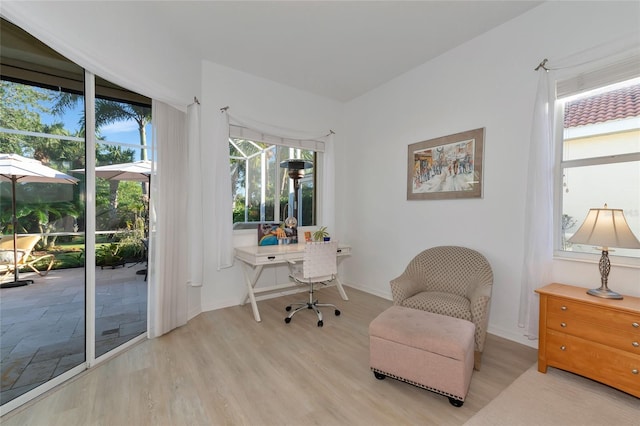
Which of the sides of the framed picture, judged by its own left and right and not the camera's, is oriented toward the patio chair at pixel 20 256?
front

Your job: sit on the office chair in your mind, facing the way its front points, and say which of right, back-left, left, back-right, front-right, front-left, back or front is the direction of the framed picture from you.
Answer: back-right

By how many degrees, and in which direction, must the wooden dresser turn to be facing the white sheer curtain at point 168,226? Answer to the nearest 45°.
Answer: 0° — it already faces it

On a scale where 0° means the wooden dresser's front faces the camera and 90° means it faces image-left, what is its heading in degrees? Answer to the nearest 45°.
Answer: approximately 45°

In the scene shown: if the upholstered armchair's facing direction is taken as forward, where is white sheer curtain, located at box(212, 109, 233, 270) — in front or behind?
in front

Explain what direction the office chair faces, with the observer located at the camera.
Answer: facing away from the viewer and to the left of the viewer

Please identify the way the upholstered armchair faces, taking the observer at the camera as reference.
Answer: facing the viewer and to the left of the viewer

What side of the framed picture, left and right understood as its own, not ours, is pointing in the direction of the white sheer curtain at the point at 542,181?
left

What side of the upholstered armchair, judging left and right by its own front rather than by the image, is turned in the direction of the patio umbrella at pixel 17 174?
right

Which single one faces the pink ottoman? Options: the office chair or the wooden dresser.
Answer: the wooden dresser

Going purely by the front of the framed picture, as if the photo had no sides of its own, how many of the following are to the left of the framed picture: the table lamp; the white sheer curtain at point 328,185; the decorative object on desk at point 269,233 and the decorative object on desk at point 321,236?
1

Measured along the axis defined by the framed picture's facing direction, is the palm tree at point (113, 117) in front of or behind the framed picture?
in front

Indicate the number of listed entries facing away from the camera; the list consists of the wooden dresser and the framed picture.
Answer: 0
